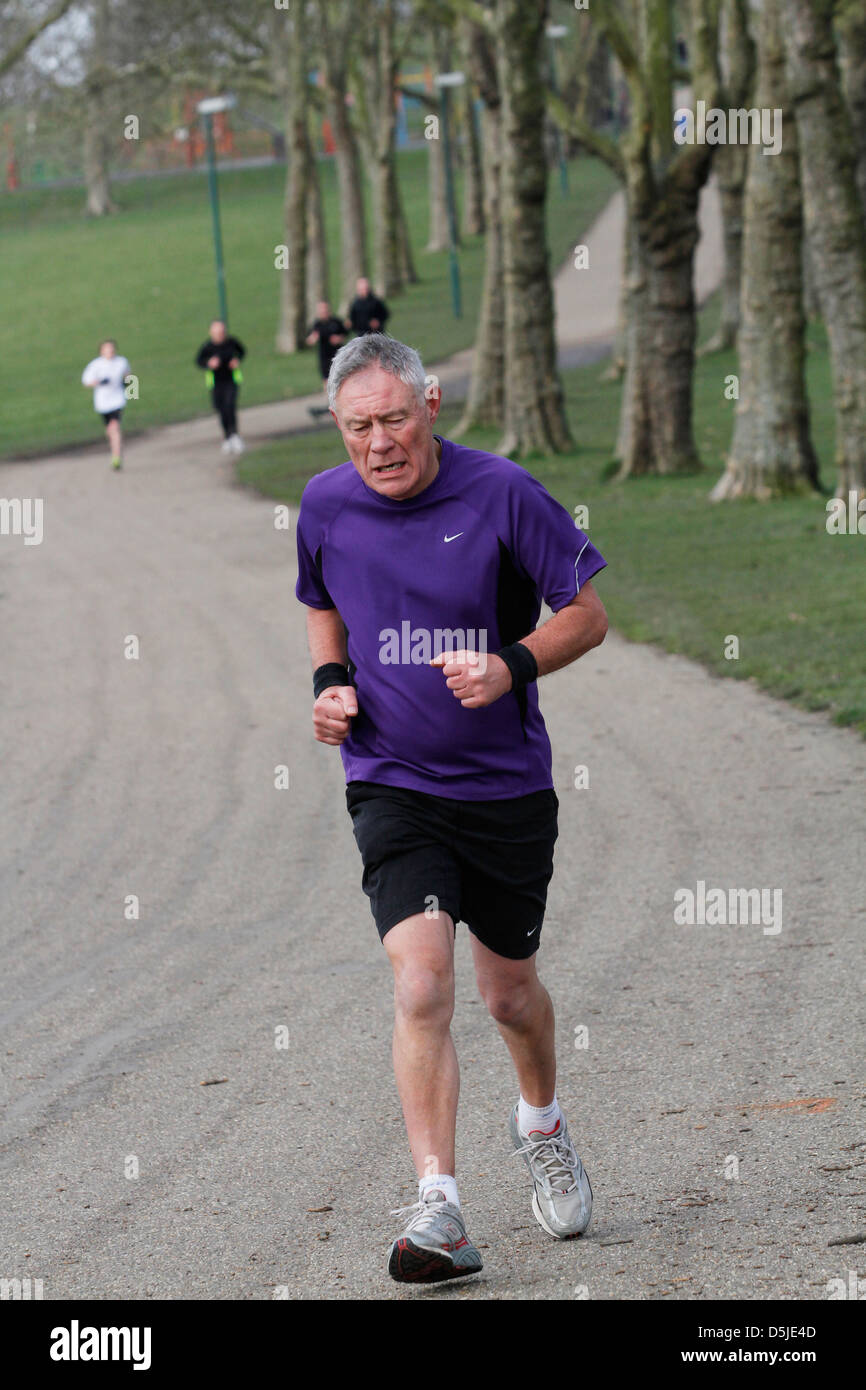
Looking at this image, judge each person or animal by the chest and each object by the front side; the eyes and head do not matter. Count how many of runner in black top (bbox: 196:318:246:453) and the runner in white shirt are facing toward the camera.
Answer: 2

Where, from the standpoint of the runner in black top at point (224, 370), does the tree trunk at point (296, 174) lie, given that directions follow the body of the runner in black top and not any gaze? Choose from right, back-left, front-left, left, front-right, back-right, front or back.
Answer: back
